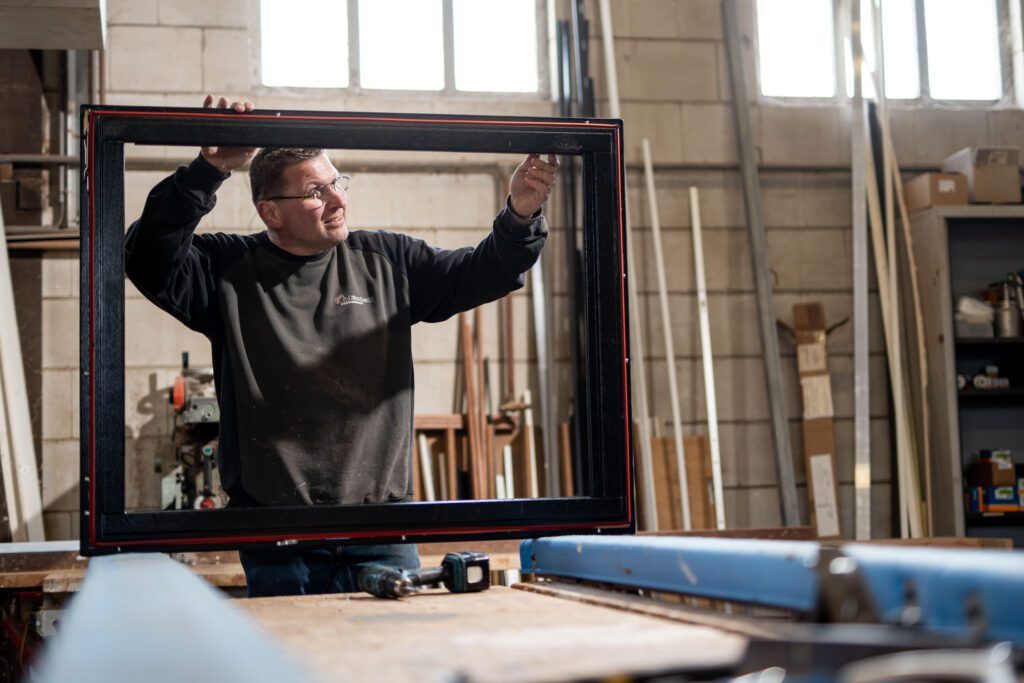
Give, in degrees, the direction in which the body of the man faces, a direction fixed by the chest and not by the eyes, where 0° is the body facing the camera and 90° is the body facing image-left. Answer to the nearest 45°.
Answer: approximately 0°

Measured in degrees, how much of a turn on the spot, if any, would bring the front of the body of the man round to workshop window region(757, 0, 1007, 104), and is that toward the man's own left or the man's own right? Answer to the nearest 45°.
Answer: approximately 135° to the man's own left

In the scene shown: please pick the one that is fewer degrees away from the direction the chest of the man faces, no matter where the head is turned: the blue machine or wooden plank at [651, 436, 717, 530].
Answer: the blue machine

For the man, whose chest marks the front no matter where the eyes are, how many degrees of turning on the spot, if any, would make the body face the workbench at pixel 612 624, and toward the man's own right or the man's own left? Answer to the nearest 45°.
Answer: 0° — they already face it

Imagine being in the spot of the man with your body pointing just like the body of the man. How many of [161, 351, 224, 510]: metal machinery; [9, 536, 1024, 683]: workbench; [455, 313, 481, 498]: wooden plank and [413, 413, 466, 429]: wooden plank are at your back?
3

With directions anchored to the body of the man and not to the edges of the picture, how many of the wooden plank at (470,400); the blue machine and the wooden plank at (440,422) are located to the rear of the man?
2

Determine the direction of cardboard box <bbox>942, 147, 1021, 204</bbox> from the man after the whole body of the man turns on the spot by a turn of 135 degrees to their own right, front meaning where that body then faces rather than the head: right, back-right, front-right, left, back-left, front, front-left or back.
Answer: right

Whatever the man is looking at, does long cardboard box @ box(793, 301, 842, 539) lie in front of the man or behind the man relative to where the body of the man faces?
behind

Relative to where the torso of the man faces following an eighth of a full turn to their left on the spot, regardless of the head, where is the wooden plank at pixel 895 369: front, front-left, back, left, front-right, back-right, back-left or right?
left

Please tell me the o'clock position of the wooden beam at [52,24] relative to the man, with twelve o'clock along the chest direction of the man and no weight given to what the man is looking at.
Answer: The wooden beam is roughly at 5 o'clock from the man.

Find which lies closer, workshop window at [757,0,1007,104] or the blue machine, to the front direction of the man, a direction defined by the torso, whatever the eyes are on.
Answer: the blue machine

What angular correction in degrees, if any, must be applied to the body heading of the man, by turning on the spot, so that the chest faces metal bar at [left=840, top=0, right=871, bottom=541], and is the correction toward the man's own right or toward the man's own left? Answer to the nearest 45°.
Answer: approximately 135° to the man's own left

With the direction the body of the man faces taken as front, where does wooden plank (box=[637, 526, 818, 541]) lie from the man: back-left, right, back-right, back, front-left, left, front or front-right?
back-left

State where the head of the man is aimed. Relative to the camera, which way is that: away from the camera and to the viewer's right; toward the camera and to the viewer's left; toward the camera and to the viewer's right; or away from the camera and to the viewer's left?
toward the camera and to the viewer's right
